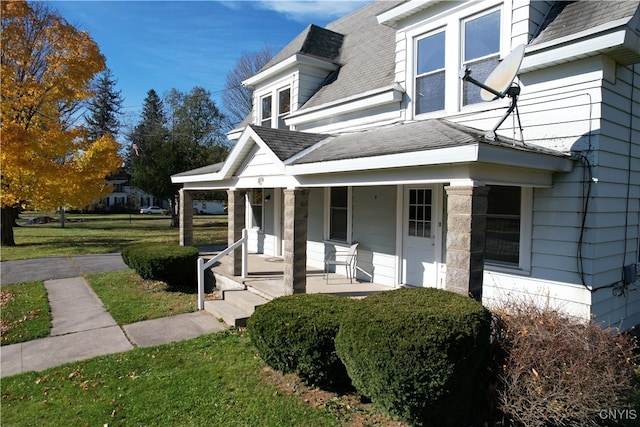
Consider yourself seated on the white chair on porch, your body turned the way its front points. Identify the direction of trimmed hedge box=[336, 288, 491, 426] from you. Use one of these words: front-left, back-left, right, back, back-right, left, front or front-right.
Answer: left

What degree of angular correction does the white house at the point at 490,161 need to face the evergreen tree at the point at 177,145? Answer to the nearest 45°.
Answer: approximately 90° to its right

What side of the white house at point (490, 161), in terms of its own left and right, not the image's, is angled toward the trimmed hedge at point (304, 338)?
front

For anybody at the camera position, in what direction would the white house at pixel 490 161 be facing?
facing the viewer and to the left of the viewer

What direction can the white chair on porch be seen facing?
to the viewer's left

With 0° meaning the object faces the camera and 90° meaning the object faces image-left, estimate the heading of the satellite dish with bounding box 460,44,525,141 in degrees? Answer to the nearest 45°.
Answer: approximately 45°

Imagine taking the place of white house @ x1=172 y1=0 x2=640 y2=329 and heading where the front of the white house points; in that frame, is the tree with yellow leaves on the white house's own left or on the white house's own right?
on the white house's own right
